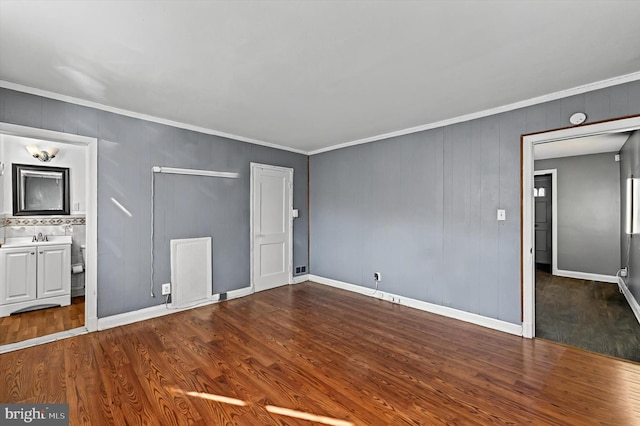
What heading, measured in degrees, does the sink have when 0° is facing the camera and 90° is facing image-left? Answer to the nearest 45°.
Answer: approximately 0°

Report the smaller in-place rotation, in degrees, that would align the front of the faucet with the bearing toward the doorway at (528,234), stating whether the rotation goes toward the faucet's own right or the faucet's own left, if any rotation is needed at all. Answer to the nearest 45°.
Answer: approximately 45° to the faucet's own left

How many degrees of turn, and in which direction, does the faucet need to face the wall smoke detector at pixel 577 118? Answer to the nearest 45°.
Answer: approximately 45° to its left
